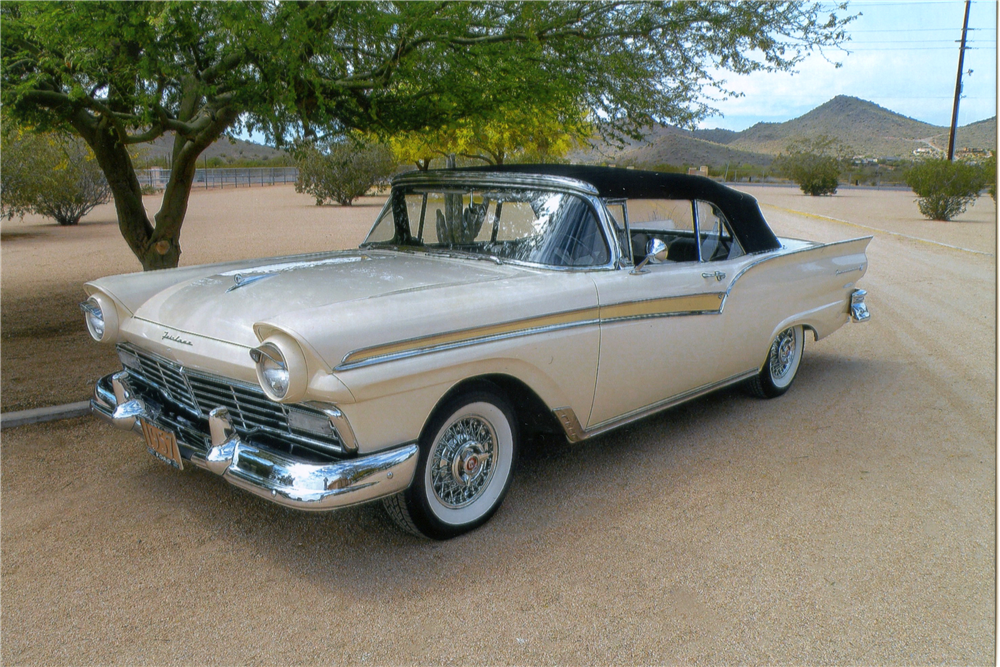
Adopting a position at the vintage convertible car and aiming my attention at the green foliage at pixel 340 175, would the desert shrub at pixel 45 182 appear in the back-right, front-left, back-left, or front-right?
front-left

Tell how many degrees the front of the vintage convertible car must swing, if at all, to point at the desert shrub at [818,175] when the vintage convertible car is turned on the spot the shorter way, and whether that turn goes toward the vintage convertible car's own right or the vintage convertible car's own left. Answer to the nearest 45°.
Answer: approximately 180°

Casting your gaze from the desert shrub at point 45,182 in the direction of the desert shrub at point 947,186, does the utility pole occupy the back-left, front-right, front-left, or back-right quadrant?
front-left

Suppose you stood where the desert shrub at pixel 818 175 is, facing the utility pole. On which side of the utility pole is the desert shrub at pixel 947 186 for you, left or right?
right

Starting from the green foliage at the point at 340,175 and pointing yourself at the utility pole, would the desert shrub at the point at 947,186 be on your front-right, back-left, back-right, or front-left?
front-right

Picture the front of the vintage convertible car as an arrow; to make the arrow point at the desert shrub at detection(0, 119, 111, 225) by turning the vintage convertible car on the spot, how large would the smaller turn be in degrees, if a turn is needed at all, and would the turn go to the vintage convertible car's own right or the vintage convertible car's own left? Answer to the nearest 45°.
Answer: approximately 90° to the vintage convertible car's own right

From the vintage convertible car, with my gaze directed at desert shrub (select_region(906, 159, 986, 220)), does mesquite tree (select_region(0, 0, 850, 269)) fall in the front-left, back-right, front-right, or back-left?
front-left

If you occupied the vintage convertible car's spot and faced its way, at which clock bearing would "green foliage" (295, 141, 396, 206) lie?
The green foliage is roughly at 4 o'clock from the vintage convertible car.

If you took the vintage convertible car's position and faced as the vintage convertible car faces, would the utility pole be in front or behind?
behind

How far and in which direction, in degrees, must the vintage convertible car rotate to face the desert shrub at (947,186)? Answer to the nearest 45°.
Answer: approximately 180°

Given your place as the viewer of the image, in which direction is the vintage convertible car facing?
facing the viewer and to the left of the viewer

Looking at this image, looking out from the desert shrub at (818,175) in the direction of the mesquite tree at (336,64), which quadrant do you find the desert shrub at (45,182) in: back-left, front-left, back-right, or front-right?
front-right
